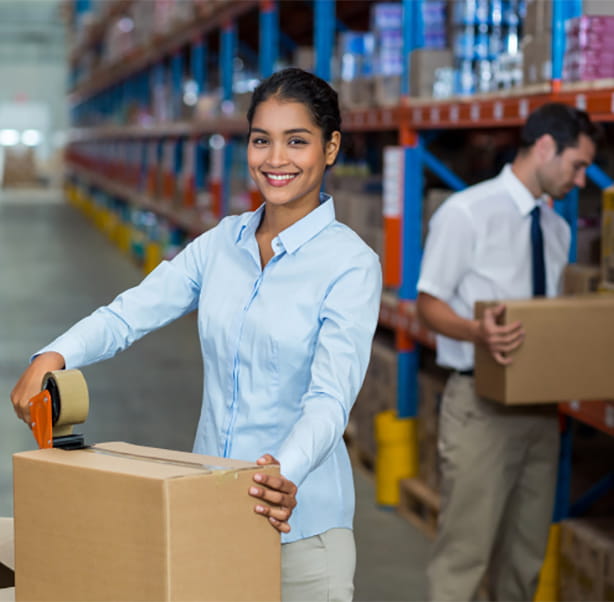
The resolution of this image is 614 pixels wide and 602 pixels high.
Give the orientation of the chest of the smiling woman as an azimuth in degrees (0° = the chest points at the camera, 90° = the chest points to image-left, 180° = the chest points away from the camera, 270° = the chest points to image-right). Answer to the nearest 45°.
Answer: approximately 45°

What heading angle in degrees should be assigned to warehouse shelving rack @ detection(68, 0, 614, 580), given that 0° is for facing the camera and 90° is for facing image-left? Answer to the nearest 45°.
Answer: approximately 45°
